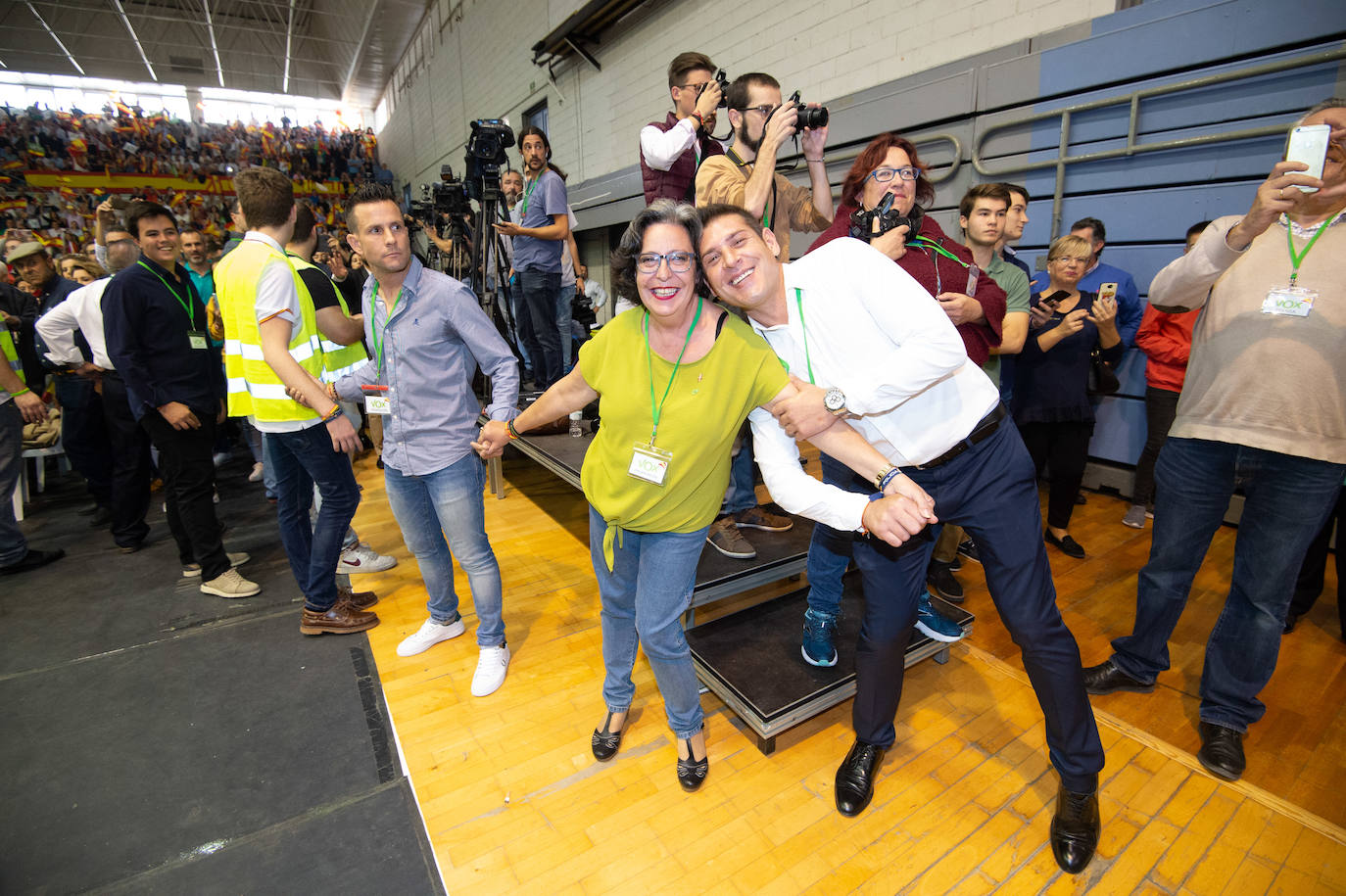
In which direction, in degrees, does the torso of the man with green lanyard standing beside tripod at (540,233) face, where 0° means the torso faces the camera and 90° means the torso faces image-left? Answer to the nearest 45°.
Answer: approximately 45°

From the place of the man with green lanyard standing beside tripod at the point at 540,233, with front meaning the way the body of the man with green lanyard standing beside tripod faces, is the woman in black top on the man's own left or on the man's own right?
on the man's own left

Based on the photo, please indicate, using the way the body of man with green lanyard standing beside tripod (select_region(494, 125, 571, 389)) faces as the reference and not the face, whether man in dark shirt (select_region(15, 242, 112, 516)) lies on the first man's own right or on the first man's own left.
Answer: on the first man's own right

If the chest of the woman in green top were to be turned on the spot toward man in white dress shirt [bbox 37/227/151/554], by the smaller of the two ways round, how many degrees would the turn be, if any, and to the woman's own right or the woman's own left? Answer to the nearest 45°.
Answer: approximately 135° to the woman's own right

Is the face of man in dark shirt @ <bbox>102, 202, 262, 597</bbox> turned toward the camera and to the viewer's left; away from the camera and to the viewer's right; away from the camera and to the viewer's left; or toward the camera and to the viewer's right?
toward the camera and to the viewer's right
